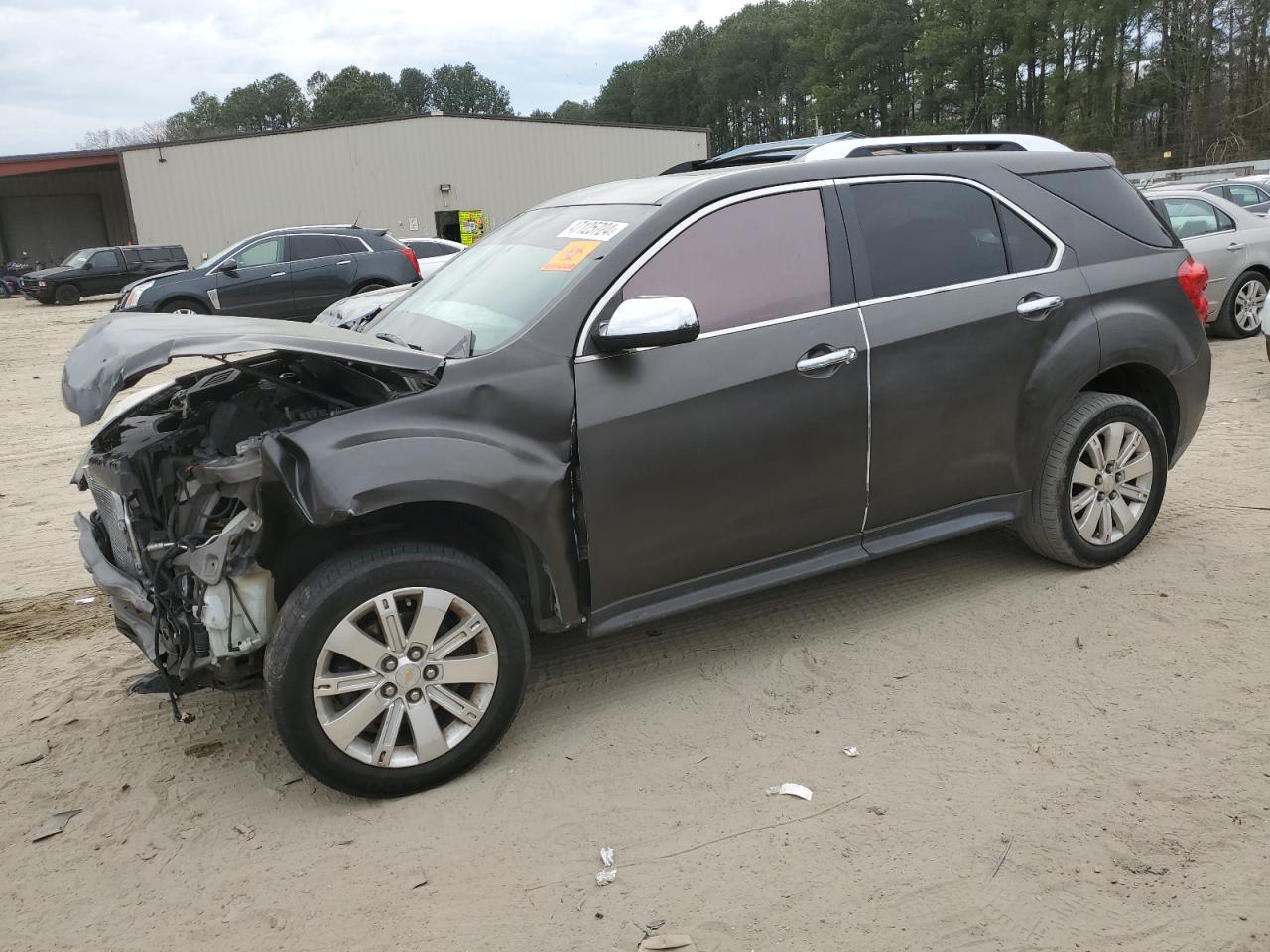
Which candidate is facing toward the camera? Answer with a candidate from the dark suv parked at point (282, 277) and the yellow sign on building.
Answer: the yellow sign on building

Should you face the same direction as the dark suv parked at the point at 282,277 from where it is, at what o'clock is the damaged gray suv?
The damaged gray suv is roughly at 9 o'clock from the dark suv parked.

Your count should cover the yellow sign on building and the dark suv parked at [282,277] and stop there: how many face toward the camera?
1

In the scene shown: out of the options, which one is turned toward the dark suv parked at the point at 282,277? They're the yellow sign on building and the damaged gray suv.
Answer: the yellow sign on building

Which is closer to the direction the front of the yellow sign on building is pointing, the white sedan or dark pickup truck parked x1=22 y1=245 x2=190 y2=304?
the white sedan

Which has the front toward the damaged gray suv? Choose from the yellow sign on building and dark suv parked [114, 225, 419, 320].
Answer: the yellow sign on building

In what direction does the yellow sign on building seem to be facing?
toward the camera

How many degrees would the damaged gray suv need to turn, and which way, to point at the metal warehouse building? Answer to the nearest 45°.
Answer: approximately 135° to its right

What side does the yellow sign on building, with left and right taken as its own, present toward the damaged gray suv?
front

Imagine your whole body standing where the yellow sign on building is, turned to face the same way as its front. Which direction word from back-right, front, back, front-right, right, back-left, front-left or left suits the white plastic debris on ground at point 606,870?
front

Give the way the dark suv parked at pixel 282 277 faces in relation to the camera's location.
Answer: facing to the left of the viewer
